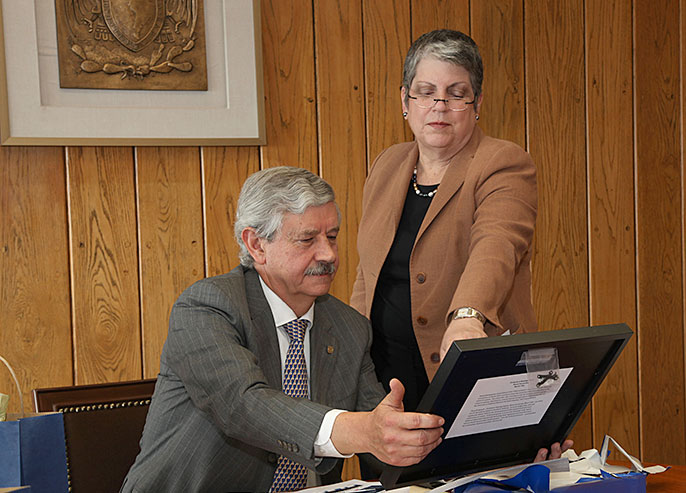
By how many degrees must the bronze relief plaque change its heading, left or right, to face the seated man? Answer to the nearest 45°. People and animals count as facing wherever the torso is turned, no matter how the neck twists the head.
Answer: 0° — it already faces them

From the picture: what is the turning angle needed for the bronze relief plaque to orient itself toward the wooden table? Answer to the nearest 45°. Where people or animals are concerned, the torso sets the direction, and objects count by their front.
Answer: approximately 45° to its left

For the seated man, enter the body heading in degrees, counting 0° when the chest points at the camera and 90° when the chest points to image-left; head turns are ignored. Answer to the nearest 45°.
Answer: approximately 315°

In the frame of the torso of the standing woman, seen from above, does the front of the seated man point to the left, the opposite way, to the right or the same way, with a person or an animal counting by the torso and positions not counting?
to the left

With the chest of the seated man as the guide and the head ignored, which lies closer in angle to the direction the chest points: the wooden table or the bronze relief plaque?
the wooden table

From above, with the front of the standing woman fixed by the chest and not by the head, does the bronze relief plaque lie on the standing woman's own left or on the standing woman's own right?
on the standing woman's own right

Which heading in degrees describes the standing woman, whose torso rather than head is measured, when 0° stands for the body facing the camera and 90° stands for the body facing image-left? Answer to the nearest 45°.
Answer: approximately 45°
